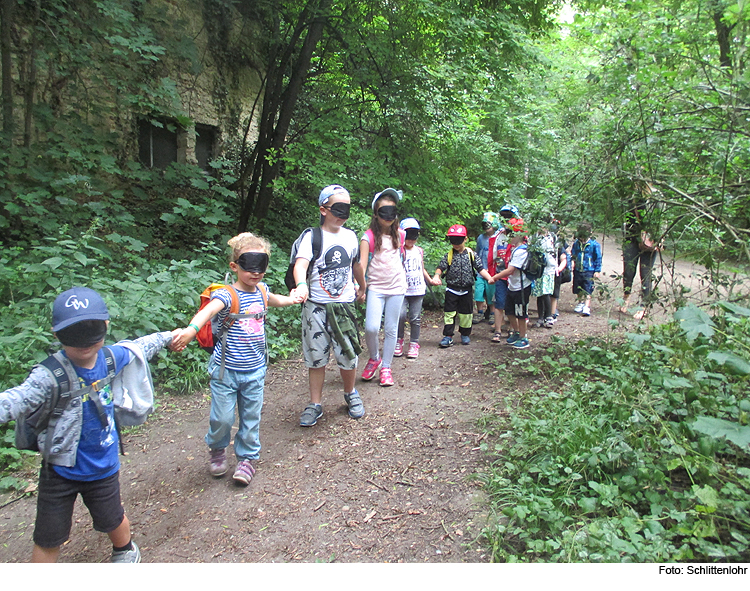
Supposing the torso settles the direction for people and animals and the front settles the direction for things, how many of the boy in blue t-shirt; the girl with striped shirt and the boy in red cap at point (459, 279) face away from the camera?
0

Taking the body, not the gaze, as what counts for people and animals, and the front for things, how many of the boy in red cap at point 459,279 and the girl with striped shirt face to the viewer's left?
0

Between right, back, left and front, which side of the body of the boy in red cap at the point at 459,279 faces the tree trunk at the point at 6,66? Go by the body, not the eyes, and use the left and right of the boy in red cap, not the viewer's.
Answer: right

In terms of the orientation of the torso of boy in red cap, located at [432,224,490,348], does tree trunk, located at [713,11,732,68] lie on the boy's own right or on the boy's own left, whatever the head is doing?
on the boy's own left

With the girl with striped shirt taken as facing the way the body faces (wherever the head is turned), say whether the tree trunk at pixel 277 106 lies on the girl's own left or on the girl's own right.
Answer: on the girl's own left

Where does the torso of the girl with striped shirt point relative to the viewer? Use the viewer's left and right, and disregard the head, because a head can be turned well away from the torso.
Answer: facing the viewer and to the right of the viewer

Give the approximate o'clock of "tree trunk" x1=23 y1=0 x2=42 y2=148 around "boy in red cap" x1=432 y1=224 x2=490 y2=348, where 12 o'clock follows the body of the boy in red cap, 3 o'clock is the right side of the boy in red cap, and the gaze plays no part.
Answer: The tree trunk is roughly at 3 o'clock from the boy in red cap.

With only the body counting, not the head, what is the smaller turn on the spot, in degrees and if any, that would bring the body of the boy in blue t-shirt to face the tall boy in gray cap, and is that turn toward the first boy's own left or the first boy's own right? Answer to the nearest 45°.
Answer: approximately 90° to the first boy's own left

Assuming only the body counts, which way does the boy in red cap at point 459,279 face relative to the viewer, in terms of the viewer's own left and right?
facing the viewer

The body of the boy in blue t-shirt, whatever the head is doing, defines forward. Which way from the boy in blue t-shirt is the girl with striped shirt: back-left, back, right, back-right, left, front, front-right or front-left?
left
